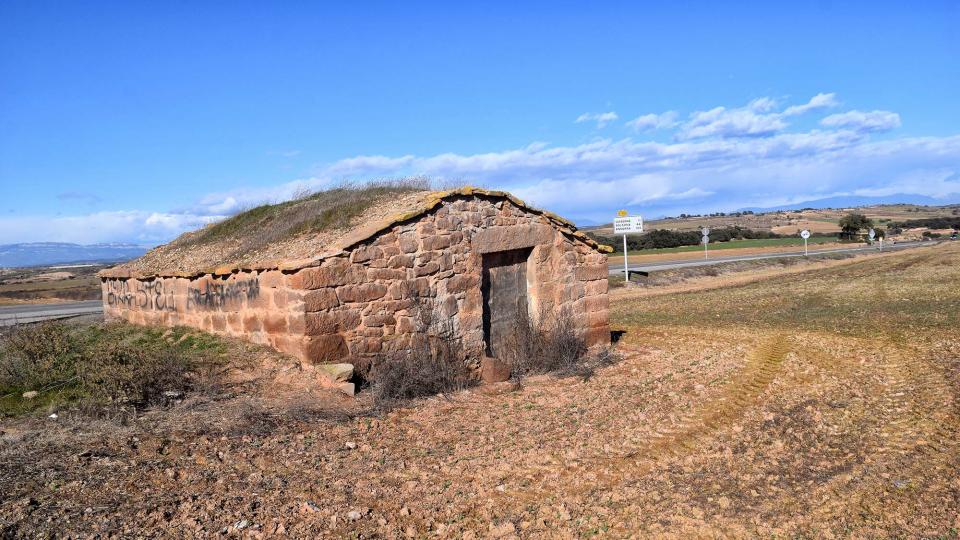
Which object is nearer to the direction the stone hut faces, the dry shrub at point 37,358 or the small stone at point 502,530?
the small stone

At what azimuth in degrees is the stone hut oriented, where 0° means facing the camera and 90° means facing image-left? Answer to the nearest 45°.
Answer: approximately 315°

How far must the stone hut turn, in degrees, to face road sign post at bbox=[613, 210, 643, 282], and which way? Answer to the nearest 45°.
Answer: approximately 90° to its left

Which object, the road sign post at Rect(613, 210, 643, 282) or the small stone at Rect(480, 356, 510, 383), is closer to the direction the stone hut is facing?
the small stone

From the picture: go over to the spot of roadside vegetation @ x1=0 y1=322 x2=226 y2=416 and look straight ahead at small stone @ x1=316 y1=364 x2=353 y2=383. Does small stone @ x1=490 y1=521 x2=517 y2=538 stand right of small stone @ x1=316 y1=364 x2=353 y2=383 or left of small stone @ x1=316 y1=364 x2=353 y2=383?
right

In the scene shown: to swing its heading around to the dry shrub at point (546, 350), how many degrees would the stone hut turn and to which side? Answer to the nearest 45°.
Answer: approximately 45° to its left

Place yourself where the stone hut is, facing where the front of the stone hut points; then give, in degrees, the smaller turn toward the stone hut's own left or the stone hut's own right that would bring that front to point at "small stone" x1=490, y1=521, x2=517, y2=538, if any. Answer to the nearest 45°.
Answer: approximately 45° to the stone hut's own right

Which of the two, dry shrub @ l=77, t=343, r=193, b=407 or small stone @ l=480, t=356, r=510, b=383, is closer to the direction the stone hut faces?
the small stone
